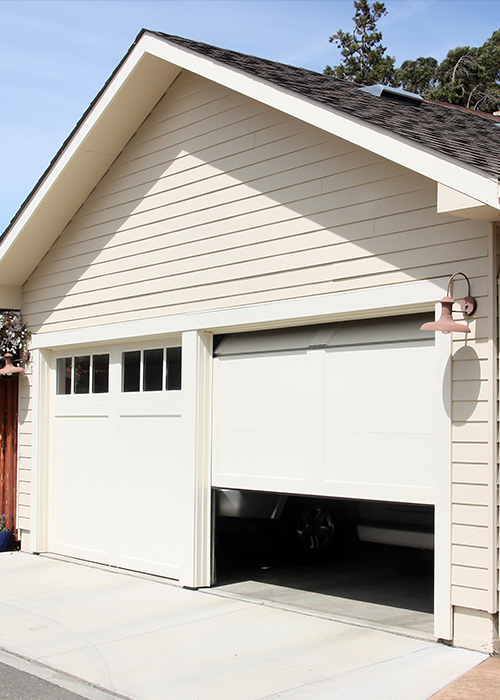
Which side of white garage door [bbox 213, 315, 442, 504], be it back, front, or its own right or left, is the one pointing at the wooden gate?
right

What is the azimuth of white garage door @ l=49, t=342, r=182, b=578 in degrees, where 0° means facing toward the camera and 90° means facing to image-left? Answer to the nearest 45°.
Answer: approximately 45°

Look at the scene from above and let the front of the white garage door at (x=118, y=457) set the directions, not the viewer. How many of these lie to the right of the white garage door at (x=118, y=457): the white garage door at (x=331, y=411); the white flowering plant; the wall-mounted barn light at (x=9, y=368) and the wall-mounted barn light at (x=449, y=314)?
2

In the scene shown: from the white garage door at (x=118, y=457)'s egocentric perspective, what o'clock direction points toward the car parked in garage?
The car parked in garage is roughly at 8 o'clock from the white garage door.

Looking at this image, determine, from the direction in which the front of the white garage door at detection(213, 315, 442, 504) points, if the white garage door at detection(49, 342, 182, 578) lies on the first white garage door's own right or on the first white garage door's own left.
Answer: on the first white garage door's own right

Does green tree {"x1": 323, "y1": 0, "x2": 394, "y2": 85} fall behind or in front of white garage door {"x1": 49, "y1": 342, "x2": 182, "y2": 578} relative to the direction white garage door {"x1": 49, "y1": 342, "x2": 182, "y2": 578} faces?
behind

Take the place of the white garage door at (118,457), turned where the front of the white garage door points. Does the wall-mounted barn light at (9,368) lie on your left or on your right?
on your right

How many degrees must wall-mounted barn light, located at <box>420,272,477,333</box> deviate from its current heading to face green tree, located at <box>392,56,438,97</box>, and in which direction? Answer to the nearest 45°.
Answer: approximately 135° to its right

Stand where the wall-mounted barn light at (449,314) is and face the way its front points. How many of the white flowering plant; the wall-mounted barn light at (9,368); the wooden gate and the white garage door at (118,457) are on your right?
4

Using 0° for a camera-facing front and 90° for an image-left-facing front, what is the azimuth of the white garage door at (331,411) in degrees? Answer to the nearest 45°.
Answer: approximately 45°

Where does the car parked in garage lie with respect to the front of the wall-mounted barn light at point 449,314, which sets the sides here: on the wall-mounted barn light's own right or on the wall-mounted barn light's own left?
on the wall-mounted barn light's own right

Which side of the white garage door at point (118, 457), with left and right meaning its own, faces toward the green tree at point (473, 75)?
back
